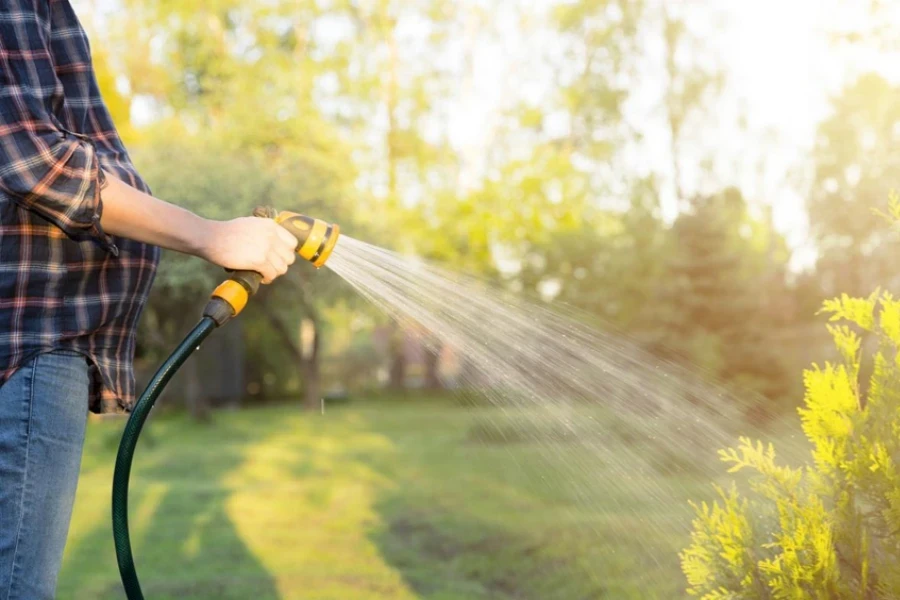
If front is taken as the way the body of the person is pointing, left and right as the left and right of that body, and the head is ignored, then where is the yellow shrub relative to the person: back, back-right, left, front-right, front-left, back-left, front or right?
front

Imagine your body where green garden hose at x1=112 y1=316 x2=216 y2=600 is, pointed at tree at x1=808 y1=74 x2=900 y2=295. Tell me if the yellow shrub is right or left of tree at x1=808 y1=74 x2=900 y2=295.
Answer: right

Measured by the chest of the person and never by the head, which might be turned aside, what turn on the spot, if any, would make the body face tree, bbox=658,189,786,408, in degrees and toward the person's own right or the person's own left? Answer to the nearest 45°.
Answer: approximately 45° to the person's own left

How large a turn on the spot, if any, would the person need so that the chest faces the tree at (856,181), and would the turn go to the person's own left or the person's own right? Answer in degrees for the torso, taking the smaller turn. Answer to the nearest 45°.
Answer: approximately 45° to the person's own left

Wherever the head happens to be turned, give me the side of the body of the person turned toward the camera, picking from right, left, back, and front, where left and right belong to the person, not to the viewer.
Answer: right
